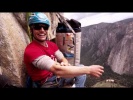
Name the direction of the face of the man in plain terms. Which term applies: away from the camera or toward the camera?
toward the camera

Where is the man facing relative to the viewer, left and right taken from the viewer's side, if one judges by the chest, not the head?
facing the viewer and to the right of the viewer
